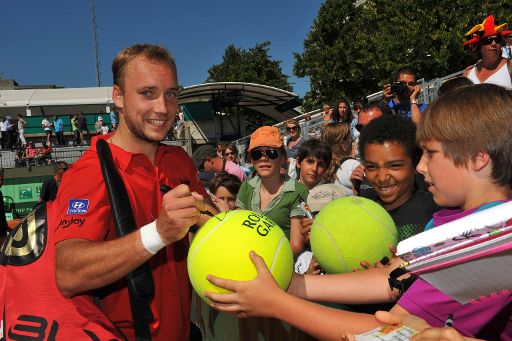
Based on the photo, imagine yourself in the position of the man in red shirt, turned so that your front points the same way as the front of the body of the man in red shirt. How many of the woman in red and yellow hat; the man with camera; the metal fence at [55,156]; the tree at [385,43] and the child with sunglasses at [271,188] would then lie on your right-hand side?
0

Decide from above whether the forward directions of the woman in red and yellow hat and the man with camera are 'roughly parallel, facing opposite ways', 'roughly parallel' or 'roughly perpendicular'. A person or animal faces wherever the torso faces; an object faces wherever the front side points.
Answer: roughly parallel

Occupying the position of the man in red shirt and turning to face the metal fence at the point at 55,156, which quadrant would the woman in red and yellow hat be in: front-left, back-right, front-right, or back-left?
front-right

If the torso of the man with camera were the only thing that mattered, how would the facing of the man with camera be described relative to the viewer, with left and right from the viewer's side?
facing the viewer

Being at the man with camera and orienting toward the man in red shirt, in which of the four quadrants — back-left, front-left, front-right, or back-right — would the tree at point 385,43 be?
back-right

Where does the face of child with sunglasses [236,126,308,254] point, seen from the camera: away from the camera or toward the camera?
toward the camera

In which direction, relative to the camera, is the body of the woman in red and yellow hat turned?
toward the camera

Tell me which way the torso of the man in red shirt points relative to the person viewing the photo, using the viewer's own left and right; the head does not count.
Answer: facing the viewer and to the right of the viewer

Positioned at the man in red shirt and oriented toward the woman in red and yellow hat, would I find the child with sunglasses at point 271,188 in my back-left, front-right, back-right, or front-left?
front-left

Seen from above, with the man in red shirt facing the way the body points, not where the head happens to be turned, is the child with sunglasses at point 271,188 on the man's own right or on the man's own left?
on the man's own left

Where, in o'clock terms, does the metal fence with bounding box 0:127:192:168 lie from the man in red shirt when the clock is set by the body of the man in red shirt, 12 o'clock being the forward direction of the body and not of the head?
The metal fence is roughly at 7 o'clock from the man in red shirt.

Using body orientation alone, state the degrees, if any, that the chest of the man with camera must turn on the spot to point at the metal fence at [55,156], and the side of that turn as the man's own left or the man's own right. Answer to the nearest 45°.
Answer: approximately 135° to the man's own right

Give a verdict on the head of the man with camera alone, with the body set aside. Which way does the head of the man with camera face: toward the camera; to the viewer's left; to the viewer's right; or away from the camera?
toward the camera

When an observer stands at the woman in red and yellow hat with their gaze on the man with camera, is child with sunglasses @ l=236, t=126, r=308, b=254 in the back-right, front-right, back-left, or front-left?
front-left

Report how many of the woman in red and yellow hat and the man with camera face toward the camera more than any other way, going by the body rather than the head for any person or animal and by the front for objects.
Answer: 2
